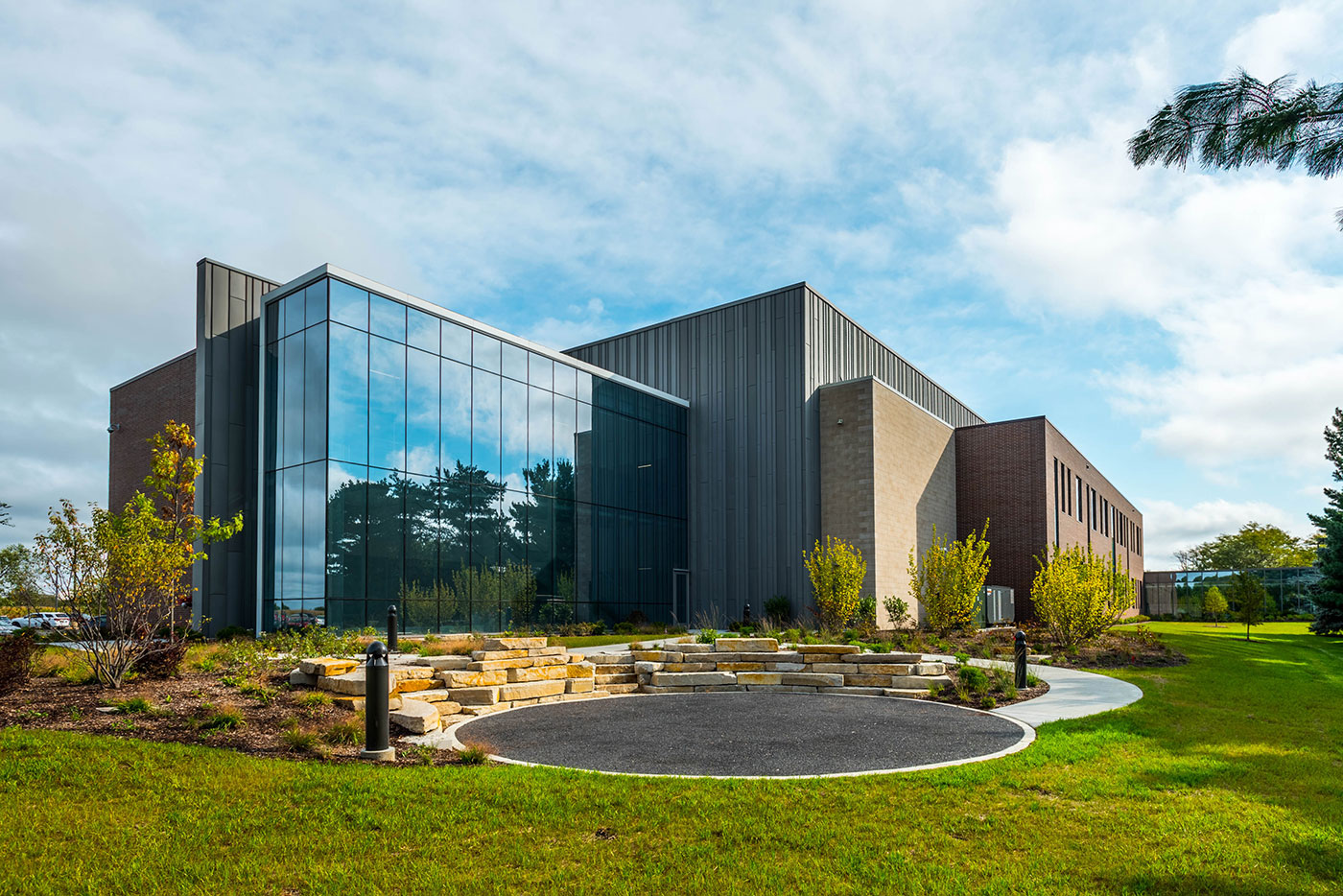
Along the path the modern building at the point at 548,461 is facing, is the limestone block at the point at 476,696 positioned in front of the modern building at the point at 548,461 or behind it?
in front

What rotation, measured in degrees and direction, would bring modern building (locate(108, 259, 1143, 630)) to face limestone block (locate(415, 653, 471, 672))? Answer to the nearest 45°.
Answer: approximately 45° to its right

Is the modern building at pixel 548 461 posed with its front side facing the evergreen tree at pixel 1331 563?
no

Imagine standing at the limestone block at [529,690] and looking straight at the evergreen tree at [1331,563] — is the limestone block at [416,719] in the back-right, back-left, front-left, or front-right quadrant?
back-right

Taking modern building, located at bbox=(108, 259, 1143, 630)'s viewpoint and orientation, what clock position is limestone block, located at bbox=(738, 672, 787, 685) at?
The limestone block is roughly at 1 o'clock from the modern building.
